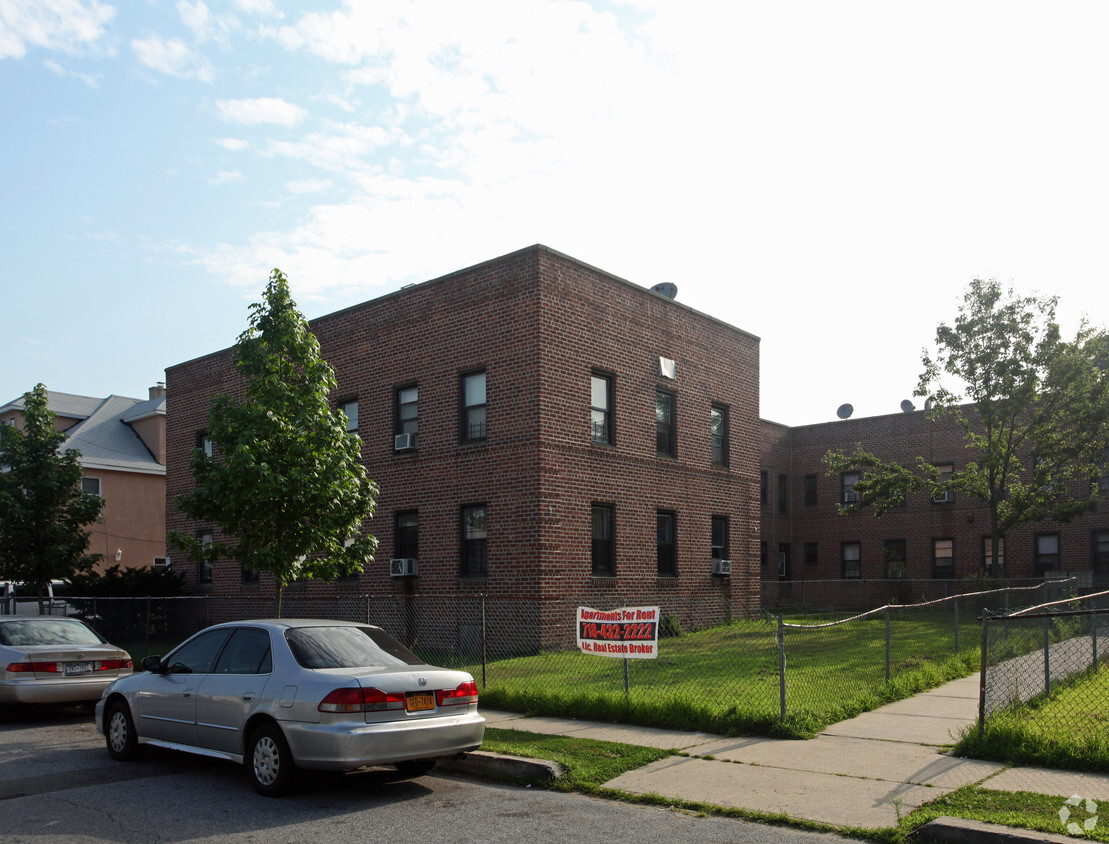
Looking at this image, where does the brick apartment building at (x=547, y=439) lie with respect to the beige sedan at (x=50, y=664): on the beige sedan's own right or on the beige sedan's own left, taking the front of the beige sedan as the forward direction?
on the beige sedan's own right

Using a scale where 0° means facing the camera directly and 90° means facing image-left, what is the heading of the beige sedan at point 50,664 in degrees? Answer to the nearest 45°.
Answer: approximately 135°

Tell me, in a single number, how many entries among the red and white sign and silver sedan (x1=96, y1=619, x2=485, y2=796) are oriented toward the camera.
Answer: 1

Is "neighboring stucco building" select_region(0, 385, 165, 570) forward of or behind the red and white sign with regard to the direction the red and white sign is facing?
behind

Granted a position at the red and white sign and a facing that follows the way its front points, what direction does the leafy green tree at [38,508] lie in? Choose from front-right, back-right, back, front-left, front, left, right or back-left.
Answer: back-right

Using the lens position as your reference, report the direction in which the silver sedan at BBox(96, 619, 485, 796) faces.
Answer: facing away from the viewer and to the left of the viewer

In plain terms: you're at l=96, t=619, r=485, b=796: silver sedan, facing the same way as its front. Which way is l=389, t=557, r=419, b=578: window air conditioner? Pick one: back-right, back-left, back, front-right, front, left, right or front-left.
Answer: front-right

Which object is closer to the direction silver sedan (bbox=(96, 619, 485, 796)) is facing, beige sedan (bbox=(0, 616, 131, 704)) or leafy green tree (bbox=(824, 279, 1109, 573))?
the beige sedan
